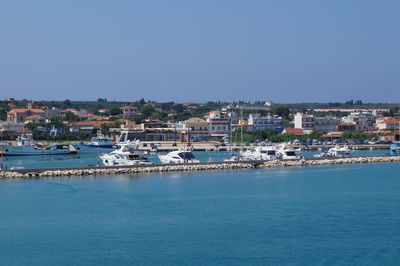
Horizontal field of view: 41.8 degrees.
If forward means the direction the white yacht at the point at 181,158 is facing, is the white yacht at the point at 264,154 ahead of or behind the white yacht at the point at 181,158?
behind

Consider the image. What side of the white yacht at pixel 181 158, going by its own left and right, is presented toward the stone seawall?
left

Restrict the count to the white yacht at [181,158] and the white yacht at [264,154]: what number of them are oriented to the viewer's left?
2

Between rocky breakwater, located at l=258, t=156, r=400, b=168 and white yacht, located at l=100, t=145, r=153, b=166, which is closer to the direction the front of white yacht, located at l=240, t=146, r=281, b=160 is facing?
the white yacht

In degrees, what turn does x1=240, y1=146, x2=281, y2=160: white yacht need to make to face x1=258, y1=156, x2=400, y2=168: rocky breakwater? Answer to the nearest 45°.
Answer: approximately 180°

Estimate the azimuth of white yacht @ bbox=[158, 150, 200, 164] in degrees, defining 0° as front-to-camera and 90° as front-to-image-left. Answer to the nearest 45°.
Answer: approximately 90°

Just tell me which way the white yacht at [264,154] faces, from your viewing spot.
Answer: facing to the left of the viewer

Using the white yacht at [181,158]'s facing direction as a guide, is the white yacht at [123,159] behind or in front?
in front

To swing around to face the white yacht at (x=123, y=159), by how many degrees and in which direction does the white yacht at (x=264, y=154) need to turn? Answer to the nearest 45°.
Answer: approximately 45° to its left

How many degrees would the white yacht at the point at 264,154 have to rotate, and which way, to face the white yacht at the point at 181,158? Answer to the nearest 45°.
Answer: approximately 45° to its left
